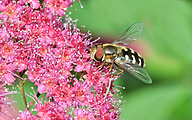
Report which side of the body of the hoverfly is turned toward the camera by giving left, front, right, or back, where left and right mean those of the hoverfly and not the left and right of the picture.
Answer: left
